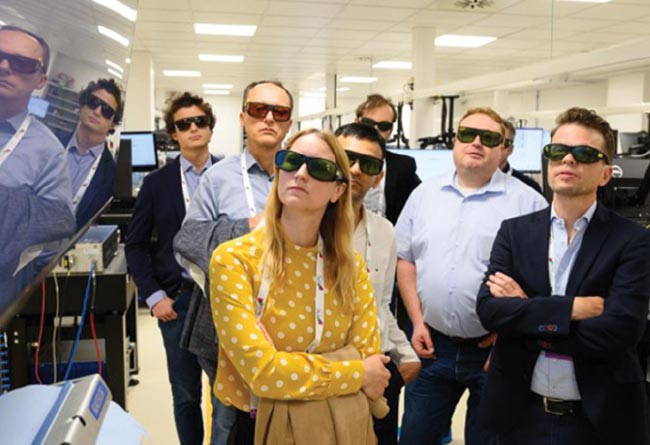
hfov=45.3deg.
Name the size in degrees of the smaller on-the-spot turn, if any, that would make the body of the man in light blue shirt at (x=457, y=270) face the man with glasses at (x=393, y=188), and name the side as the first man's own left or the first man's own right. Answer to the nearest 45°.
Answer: approximately 135° to the first man's own right

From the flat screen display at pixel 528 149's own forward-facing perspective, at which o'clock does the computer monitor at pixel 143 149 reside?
The computer monitor is roughly at 2 o'clock from the flat screen display.

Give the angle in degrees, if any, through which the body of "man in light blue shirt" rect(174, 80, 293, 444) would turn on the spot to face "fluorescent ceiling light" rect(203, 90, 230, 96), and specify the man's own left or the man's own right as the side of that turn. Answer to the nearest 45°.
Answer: approximately 135° to the man's own left

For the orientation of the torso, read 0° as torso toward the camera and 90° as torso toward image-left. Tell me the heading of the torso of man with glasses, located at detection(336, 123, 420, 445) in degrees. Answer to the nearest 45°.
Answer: approximately 0°

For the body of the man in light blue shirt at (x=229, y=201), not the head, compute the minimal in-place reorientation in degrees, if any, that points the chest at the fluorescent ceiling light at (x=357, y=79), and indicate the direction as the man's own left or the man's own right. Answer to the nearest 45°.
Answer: approximately 135° to the man's own left

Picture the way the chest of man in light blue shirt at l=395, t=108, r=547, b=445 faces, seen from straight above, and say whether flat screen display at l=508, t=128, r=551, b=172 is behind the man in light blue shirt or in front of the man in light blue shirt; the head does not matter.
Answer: behind

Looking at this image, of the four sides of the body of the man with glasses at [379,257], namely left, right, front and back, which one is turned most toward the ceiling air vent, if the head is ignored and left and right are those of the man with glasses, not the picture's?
back

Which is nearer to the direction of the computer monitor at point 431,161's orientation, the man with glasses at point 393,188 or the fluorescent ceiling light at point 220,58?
the man with glasses
